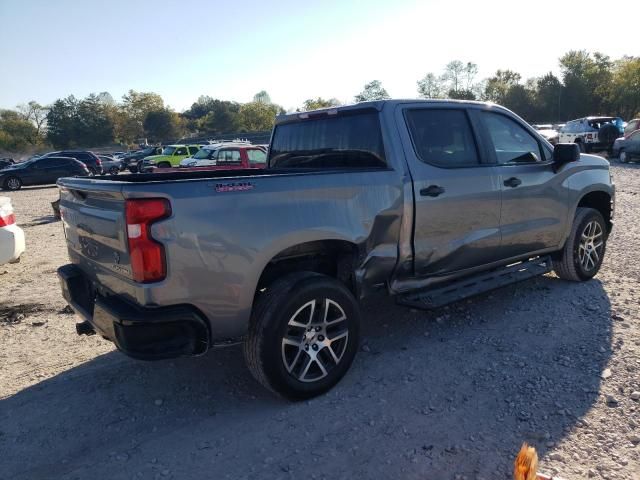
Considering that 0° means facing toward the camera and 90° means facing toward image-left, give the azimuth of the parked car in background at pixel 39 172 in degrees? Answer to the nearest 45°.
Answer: approximately 90°

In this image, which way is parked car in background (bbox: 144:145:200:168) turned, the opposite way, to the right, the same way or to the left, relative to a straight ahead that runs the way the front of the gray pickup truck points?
the opposite way

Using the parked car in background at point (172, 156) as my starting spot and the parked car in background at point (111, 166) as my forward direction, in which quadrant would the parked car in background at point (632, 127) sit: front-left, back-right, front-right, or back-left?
back-right

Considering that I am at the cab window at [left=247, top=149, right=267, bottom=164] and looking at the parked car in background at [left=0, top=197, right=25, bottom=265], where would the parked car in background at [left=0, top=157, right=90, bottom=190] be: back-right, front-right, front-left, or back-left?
back-right

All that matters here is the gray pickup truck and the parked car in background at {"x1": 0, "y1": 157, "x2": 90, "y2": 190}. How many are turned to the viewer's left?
1

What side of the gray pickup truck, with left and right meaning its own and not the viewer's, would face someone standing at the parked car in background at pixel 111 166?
left
